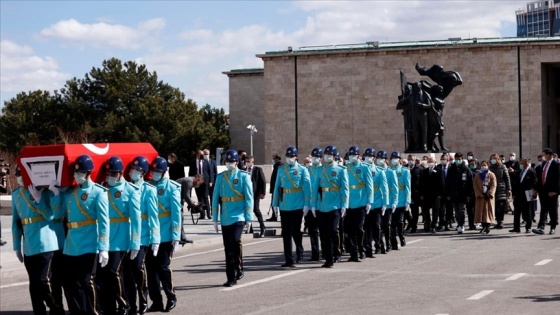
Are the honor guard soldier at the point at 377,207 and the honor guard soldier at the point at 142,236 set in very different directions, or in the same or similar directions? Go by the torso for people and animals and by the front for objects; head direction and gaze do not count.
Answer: same or similar directions

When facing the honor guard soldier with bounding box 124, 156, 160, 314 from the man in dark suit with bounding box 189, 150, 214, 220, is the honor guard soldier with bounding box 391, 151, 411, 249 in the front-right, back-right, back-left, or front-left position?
front-left

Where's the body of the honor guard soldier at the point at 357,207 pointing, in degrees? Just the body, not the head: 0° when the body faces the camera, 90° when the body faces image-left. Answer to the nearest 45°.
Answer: approximately 45°

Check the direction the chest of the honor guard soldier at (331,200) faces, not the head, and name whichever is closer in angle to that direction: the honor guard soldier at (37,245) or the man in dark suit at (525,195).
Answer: the honor guard soldier

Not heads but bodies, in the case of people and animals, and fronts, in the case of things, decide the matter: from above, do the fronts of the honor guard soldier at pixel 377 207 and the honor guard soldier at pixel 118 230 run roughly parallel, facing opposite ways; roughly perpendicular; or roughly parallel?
roughly parallel

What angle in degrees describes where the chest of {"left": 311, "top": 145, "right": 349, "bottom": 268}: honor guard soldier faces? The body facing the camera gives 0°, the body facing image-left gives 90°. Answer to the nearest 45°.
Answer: approximately 45°

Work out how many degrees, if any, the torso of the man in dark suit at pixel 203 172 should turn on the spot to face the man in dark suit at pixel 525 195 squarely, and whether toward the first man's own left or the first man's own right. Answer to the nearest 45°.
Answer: approximately 45° to the first man's own left

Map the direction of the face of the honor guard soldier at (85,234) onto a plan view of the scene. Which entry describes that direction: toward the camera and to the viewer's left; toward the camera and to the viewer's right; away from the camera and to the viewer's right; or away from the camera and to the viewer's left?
toward the camera and to the viewer's left

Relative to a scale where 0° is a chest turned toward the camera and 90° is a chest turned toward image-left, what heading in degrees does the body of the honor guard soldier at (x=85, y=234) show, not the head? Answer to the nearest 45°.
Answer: approximately 45°

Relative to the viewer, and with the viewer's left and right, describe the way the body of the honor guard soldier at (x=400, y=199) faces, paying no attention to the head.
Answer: facing the viewer and to the left of the viewer

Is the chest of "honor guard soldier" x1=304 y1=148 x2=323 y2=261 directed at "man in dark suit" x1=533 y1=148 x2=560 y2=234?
no

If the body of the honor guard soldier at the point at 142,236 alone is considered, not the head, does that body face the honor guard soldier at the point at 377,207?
no

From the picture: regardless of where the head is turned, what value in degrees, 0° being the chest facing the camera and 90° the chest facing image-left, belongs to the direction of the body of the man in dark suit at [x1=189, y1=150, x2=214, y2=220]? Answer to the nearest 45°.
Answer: approximately 0°

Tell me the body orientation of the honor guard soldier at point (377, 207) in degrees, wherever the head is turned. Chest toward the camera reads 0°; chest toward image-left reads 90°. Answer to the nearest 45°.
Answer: approximately 45°

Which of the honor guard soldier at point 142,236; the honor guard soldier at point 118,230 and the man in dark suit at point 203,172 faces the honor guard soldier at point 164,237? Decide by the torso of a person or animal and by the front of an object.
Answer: the man in dark suit

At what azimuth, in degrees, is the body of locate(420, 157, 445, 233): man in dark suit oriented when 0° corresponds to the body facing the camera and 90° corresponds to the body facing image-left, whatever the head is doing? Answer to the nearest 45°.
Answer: approximately 0°

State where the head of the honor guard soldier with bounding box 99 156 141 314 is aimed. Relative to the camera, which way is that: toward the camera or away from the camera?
toward the camera
